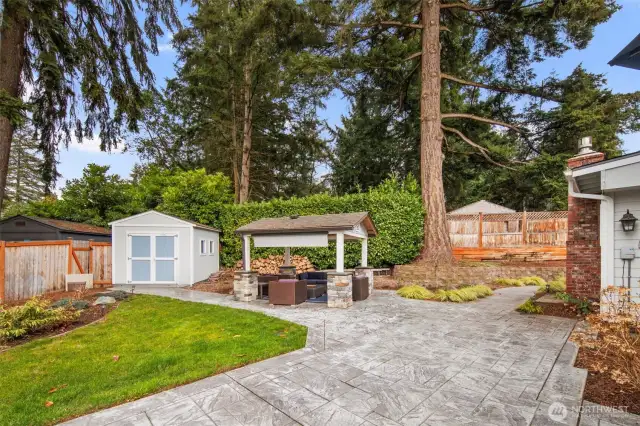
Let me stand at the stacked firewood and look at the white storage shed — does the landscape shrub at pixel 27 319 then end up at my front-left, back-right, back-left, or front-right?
front-left

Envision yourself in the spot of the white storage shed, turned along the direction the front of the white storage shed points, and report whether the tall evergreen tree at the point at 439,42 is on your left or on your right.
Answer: on your left

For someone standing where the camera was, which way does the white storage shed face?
facing the viewer

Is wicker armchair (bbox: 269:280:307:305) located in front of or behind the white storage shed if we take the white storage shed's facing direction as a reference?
in front

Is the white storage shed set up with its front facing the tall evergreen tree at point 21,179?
no

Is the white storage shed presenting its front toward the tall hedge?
no

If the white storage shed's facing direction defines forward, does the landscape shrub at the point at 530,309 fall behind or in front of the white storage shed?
in front

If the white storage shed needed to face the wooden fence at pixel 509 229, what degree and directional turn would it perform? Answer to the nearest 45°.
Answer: approximately 90° to its left

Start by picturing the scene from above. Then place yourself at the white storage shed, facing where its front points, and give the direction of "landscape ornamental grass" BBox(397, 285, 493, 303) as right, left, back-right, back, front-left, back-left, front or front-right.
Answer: front-left

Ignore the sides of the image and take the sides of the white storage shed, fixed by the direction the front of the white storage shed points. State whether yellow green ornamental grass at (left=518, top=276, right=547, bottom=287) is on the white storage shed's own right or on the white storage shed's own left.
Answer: on the white storage shed's own left
